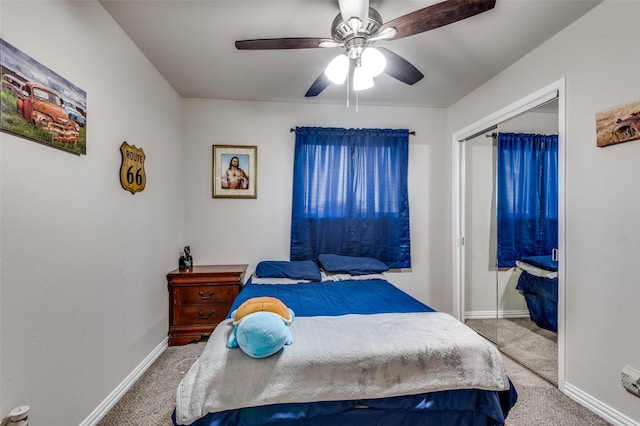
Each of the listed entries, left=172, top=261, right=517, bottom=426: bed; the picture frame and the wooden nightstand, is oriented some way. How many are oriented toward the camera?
3

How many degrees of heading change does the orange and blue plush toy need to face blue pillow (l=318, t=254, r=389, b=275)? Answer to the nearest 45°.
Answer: approximately 135° to its left

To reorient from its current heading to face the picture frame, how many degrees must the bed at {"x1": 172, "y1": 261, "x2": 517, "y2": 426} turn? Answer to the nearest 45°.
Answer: approximately 135° to its right

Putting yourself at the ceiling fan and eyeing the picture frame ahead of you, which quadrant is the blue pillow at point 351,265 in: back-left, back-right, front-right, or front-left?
front-right

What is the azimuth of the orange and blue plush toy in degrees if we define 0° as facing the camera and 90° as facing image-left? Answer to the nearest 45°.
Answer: approximately 0°

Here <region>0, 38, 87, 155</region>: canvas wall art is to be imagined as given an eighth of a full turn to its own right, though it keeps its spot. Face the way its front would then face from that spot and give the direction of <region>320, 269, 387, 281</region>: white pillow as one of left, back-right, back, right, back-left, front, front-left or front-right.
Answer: left

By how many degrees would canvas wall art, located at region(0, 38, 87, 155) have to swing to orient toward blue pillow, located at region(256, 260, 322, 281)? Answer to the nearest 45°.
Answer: approximately 45° to its left

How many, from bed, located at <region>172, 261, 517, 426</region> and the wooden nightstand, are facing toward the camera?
2

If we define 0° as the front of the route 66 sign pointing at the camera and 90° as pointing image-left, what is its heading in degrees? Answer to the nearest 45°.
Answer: approximately 315°

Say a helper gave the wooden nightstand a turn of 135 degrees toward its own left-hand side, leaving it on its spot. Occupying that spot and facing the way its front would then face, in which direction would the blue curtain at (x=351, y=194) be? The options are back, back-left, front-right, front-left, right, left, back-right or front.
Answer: front-right

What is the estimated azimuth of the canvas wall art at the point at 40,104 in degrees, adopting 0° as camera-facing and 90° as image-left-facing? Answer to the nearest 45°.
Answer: approximately 315°

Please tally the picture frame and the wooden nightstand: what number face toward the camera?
2

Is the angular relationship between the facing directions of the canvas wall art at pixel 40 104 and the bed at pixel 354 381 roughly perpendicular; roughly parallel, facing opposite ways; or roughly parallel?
roughly perpendicular

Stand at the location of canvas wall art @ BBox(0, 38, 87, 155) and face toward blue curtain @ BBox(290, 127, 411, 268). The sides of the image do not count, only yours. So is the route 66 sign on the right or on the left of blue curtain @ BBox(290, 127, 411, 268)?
left

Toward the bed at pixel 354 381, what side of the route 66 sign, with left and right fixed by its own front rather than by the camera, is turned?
front

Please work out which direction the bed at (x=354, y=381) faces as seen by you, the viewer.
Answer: facing the viewer

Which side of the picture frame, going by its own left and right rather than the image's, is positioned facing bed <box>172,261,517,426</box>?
front
